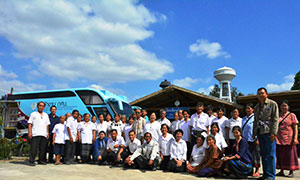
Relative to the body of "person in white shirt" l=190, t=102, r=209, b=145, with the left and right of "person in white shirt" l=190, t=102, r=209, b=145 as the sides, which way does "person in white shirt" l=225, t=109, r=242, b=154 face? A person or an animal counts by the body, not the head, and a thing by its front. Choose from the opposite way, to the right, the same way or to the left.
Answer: the same way

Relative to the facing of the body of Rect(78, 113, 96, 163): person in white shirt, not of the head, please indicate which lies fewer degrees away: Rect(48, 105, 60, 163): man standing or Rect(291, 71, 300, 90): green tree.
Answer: the man standing

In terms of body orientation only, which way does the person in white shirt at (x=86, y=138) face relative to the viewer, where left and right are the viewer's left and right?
facing the viewer

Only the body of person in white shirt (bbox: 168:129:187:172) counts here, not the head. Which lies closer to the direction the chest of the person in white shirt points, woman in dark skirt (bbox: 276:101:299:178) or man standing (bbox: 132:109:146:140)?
the woman in dark skirt

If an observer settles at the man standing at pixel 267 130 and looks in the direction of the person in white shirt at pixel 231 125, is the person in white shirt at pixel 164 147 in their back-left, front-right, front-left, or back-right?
front-left

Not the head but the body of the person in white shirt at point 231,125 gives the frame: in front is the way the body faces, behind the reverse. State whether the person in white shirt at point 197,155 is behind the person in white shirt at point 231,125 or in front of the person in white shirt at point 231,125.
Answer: in front

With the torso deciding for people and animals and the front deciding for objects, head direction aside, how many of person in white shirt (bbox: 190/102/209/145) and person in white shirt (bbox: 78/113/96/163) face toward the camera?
2

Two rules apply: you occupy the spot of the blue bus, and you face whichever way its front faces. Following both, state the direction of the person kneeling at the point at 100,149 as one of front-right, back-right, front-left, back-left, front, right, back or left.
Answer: front-right

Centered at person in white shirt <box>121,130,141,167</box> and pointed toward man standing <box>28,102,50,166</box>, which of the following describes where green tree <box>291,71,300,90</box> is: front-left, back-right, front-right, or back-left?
back-right

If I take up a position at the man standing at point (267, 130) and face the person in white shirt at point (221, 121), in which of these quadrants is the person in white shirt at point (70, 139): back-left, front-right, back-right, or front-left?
front-left

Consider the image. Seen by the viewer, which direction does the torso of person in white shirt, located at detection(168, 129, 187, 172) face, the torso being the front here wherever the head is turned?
toward the camera

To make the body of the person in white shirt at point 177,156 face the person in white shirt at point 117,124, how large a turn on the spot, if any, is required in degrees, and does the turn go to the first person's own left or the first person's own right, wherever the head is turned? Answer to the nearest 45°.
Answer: approximately 135° to the first person's own right

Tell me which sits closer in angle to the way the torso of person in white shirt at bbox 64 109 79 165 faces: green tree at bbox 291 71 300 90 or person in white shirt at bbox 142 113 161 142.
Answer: the person in white shirt

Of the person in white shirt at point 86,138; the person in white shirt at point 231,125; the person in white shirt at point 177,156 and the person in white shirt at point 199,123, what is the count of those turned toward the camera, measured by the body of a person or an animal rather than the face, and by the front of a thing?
4

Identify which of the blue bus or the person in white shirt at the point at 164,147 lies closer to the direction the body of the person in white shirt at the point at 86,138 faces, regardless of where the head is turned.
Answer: the person in white shirt

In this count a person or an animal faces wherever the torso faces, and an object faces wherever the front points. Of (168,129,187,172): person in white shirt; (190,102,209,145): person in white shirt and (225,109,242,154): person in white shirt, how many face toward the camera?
3
